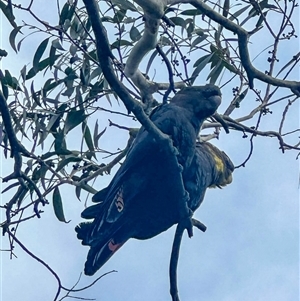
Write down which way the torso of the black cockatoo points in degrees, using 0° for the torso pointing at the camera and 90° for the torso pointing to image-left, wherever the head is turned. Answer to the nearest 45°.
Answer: approximately 270°
